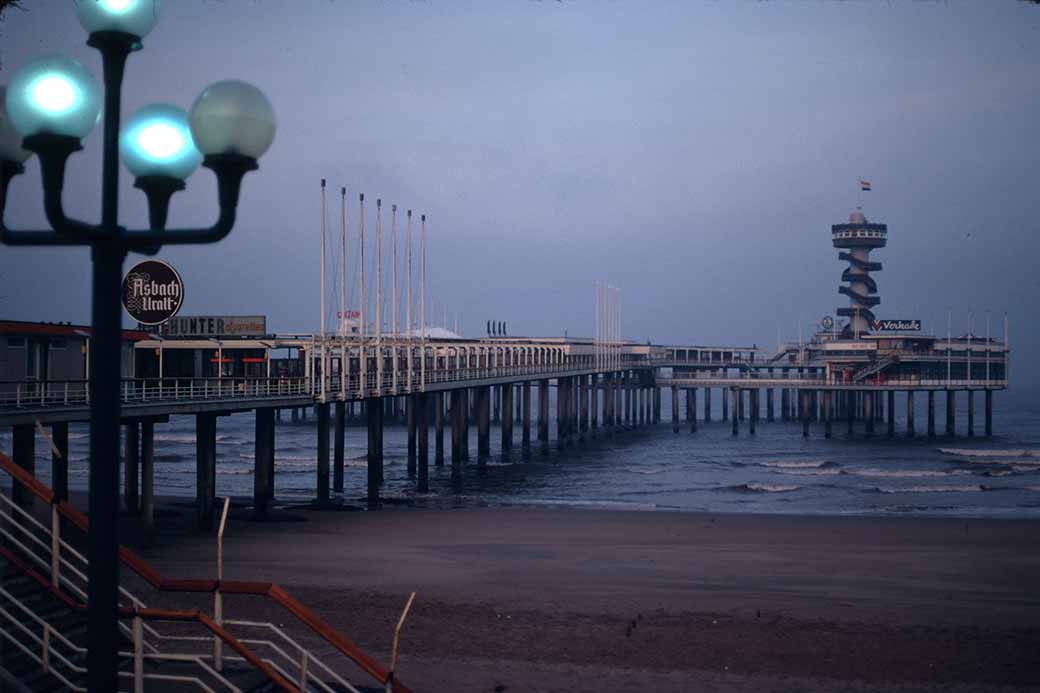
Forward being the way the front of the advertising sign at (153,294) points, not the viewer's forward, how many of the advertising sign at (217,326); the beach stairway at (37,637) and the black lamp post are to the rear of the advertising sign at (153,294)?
1

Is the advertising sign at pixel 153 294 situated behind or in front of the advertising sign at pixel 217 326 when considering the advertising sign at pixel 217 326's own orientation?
in front

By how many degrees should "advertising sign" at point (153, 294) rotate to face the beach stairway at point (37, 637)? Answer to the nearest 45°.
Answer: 0° — it already faces it

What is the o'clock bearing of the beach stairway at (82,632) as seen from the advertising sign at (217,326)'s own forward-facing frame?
The beach stairway is roughly at 12 o'clock from the advertising sign.

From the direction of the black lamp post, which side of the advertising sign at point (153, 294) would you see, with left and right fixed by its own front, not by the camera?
front

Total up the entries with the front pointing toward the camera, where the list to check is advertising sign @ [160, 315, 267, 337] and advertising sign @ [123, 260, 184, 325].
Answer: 2

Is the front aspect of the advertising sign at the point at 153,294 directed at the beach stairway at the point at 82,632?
yes

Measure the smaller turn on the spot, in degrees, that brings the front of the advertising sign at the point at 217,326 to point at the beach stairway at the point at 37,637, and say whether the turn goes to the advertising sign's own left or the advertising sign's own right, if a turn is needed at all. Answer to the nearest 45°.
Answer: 0° — it already faces it

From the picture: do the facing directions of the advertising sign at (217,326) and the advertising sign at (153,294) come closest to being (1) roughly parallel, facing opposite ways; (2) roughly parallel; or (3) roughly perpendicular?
roughly parallel

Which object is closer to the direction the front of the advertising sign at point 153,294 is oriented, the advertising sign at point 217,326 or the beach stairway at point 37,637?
the beach stairway

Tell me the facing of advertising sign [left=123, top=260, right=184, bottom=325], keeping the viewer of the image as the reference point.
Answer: facing the viewer

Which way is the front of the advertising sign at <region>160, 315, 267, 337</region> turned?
toward the camera
